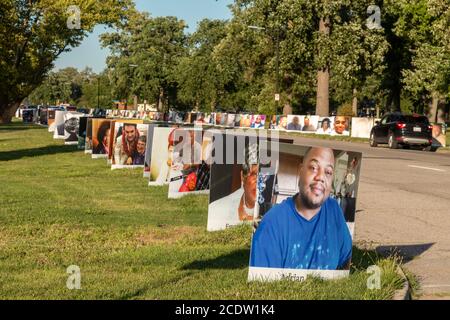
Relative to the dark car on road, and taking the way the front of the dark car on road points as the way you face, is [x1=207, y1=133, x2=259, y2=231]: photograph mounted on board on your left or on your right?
on your left

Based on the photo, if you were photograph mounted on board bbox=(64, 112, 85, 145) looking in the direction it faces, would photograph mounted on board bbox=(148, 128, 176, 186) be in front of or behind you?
in front

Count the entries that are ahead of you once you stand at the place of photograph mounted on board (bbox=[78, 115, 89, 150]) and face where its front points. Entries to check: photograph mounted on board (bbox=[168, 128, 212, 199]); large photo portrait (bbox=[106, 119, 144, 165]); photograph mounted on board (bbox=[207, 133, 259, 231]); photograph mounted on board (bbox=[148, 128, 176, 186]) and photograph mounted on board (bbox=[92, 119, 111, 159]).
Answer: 5

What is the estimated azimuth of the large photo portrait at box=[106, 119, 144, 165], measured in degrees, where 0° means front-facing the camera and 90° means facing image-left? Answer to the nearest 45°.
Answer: approximately 0°

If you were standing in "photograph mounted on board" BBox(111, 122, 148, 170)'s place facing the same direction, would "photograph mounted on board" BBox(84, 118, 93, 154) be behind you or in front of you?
behind

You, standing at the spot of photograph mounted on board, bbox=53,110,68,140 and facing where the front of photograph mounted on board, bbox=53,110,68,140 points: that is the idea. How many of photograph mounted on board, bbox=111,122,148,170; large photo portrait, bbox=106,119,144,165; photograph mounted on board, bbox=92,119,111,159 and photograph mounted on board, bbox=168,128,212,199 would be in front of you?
4

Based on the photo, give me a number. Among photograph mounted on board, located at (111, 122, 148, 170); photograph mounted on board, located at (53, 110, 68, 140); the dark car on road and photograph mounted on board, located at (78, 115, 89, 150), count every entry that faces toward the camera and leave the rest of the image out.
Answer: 3

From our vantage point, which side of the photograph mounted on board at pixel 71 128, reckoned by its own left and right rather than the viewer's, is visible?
front
